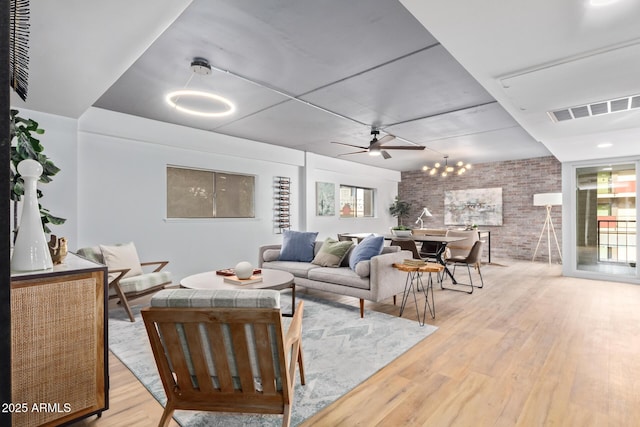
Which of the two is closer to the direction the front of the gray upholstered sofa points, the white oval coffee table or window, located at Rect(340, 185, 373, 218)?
the white oval coffee table

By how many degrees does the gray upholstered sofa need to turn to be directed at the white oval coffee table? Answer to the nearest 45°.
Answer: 0° — it already faces it

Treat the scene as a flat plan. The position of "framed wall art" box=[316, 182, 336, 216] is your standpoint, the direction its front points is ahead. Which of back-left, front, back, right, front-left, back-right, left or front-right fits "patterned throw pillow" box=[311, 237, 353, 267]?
front-right

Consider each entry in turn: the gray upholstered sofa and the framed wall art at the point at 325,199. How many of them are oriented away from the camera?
0

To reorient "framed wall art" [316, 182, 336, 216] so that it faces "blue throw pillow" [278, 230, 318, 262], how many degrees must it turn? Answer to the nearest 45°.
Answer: approximately 45° to its right

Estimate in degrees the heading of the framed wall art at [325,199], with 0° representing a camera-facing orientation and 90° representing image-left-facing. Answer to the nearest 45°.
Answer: approximately 315°

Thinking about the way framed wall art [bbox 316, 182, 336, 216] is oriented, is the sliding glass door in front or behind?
in front

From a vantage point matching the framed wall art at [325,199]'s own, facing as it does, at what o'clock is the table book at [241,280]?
The table book is roughly at 2 o'clock from the framed wall art.

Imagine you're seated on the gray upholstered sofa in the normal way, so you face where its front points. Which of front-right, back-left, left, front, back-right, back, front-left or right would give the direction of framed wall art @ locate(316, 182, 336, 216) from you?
back-right

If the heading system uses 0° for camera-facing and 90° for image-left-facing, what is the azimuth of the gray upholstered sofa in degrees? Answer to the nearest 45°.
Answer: approximately 45°

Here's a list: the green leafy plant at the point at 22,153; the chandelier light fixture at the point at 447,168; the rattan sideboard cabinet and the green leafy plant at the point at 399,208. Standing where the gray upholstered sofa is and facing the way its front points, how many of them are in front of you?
2
